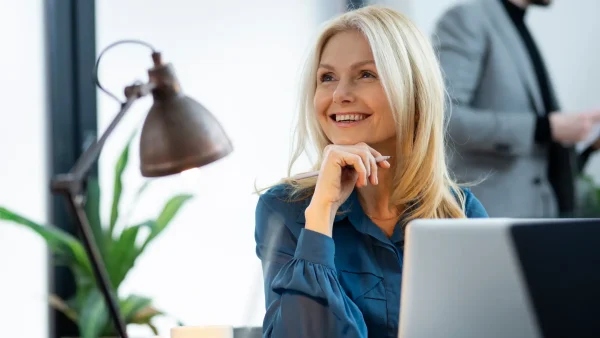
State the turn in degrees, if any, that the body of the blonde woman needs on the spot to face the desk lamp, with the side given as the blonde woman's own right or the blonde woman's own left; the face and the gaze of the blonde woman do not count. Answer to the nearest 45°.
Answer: approximately 45° to the blonde woman's own right

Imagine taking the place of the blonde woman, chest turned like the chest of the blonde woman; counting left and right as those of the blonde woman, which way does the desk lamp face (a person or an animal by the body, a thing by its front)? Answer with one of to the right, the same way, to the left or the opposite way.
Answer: to the left

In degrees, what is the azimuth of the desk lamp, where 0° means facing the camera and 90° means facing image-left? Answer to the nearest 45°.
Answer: approximately 270°

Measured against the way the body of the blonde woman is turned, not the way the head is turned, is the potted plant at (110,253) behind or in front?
behind

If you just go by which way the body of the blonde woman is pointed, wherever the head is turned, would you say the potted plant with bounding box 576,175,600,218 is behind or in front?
behind

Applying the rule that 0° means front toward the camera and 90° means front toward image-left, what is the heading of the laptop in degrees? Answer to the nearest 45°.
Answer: approximately 180°

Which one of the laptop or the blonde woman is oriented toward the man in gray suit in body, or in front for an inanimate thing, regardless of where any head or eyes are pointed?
the laptop

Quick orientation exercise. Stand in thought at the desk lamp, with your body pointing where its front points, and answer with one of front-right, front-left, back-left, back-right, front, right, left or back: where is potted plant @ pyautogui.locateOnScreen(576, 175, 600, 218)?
front-left

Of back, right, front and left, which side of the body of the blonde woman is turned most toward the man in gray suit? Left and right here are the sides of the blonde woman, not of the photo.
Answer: back

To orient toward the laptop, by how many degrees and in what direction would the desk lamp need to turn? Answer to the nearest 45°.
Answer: approximately 45° to its right

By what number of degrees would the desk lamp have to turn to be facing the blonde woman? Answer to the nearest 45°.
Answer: approximately 45° to its left

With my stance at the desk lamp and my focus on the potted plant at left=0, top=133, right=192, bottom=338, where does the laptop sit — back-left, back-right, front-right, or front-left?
back-right
